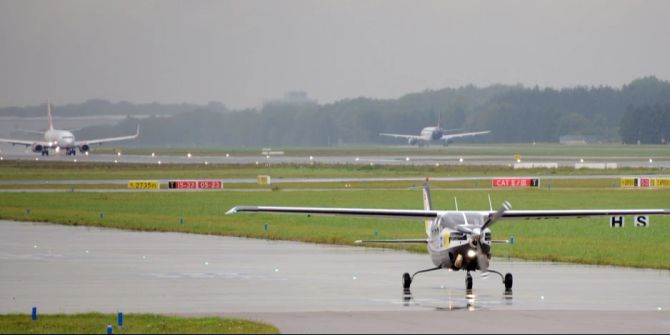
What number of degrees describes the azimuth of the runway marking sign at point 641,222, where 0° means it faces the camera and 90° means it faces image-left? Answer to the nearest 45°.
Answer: approximately 0°
